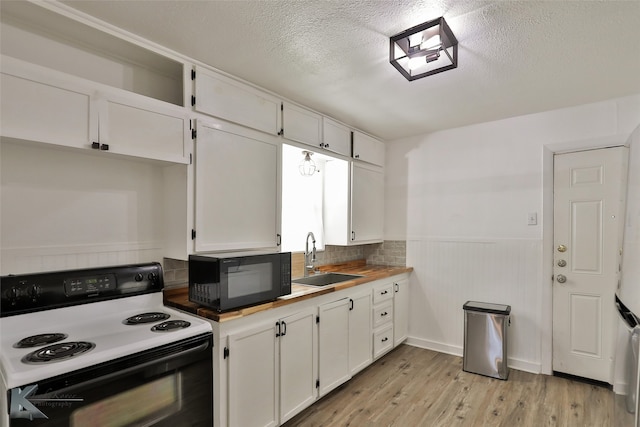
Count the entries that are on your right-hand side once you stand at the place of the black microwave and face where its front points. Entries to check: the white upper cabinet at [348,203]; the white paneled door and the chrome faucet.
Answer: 0

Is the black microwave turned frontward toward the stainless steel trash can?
no

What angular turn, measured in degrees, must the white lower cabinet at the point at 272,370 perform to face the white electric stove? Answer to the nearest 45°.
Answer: approximately 90° to its right

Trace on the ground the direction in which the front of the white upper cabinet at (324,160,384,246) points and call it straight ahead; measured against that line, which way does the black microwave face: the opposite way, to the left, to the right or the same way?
the same way

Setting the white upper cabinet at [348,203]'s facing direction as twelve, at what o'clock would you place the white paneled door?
The white paneled door is roughly at 11 o'clock from the white upper cabinet.

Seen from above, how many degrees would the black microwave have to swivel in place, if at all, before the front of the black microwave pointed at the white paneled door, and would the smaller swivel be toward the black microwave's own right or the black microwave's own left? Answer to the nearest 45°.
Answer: approximately 45° to the black microwave's own left

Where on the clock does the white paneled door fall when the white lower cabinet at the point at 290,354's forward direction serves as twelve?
The white paneled door is roughly at 10 o'clock from the white lower cabinet.

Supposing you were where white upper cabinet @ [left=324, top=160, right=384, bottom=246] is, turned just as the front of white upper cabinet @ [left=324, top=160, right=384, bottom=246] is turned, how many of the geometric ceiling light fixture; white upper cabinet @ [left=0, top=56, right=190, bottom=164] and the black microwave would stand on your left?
0

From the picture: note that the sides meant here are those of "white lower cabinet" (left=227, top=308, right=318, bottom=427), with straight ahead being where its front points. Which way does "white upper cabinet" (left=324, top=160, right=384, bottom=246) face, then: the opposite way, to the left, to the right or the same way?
the same way

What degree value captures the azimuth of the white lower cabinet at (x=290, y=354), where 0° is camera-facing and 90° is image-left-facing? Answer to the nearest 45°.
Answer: approximately 315°

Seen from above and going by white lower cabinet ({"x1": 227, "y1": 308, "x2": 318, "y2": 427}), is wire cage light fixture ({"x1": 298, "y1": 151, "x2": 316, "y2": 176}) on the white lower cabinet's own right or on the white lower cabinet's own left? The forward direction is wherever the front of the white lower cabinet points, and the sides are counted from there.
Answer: on the white lower cabinet's own left

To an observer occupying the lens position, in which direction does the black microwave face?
facing the viewer and to the right of the viewer

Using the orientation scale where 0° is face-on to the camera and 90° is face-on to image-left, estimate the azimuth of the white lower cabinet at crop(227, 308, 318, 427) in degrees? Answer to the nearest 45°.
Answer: approximately 315°

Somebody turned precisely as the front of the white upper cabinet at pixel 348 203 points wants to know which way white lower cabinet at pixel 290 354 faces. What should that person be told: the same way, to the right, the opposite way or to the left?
the same way
